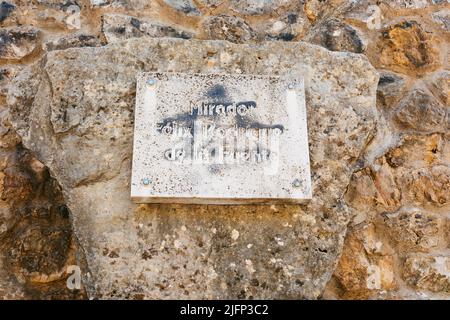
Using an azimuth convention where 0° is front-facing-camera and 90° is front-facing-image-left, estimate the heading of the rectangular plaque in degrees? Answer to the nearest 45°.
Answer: approximately 0°
